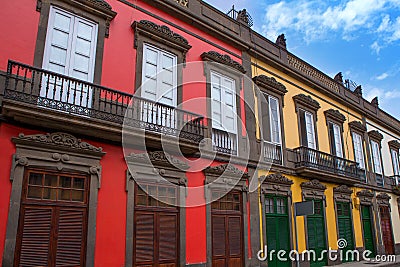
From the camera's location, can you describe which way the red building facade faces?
facing the viewer and to the right of the viewer

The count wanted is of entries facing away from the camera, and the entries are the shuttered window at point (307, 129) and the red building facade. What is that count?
0

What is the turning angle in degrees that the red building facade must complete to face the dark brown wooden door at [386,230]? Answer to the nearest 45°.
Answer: approximately 90° to its left

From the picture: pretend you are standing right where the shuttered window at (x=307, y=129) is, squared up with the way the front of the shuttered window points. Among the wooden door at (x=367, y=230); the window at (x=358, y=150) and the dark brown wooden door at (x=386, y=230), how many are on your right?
0

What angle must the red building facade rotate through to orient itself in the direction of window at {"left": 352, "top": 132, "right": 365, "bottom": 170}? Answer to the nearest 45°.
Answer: approximately 90° to its left

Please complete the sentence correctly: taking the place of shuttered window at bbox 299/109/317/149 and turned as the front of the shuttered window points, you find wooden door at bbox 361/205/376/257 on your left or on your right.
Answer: on your left

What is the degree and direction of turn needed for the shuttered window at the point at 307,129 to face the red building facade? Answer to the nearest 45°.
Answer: approximately 90° to its right

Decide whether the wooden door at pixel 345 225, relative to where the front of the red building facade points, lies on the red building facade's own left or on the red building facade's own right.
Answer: on the red building facade's own left

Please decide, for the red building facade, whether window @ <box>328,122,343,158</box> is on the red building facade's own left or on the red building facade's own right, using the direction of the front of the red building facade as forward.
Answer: on the red building facade's own left

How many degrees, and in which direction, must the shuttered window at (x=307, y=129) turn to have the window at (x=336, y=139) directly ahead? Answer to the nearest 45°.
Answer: approximately 90° to its left
